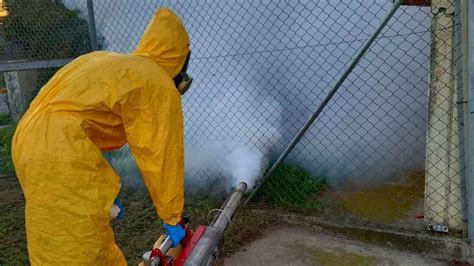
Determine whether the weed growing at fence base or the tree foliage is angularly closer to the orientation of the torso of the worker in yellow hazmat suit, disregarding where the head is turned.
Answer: the weed growing at fence base

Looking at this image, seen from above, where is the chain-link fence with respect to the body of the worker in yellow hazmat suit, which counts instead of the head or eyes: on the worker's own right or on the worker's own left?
on the worker's own left

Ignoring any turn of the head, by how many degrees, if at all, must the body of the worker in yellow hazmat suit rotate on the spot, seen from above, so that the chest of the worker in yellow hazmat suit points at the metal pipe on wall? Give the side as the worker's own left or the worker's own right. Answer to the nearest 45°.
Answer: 0° — they already face it

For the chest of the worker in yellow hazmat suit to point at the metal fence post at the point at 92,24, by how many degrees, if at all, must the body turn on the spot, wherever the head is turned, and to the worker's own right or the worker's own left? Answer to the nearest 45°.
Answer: approximately 90° to the worker's own left

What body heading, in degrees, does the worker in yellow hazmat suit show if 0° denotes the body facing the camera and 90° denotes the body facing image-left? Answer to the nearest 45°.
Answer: approximately 270°

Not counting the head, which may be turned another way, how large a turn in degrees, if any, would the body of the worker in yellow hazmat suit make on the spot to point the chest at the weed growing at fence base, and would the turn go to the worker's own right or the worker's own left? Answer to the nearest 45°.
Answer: approximately 45° to the worker's own left

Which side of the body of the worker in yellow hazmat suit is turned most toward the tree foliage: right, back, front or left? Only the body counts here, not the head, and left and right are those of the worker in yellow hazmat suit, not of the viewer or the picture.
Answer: left
